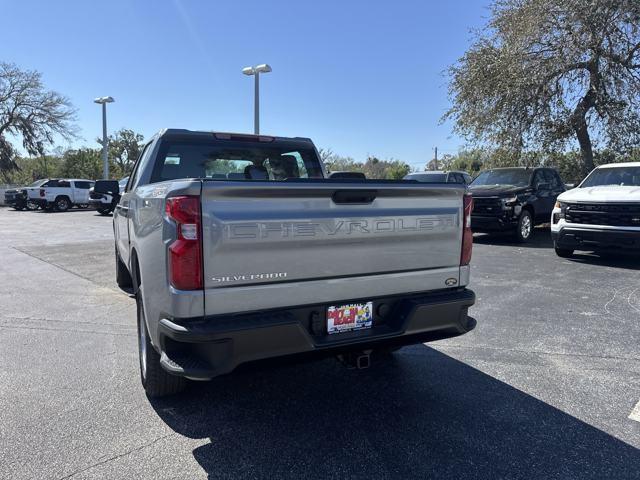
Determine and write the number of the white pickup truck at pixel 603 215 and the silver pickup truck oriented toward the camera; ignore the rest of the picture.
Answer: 1

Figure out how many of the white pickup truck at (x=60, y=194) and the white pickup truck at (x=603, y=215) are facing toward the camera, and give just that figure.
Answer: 1

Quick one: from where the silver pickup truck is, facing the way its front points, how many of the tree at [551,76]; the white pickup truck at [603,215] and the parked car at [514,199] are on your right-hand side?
3

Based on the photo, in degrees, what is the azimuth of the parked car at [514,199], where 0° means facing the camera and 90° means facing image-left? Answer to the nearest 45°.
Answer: approximately 45°

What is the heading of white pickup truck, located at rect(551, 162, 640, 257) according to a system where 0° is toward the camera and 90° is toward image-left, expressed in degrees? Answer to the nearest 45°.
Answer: approximately 0°

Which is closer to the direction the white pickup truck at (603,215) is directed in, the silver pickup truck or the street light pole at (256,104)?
the silver pickup truck

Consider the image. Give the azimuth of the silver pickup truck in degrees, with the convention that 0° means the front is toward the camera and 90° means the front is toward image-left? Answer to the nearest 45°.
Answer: approximately 135°

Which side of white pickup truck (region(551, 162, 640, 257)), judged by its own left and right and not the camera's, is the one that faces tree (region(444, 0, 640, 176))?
back
